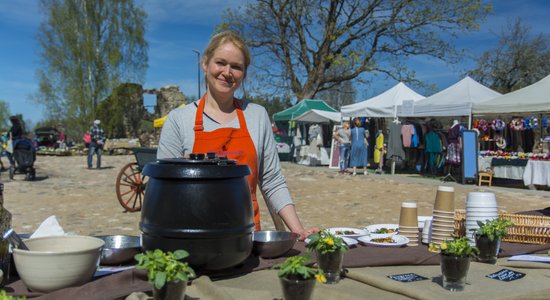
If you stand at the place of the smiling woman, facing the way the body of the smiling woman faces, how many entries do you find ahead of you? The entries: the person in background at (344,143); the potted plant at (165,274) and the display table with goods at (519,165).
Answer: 1

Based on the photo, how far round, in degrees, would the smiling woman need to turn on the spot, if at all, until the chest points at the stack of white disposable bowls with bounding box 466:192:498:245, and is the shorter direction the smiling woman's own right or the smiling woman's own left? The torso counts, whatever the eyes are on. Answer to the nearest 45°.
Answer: approximately 90° to the smiling woman's own left

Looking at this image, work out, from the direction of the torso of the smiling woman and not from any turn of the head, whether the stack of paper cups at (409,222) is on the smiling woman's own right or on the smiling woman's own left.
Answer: on the smiling woman's own left

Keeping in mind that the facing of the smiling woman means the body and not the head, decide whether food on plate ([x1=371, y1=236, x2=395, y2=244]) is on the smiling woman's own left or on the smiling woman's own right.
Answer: on the smiling woman's own left

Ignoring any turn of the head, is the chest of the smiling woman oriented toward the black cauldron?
yes

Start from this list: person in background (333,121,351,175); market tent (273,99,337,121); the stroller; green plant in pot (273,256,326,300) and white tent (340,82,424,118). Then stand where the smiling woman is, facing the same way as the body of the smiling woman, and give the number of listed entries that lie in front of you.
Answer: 1

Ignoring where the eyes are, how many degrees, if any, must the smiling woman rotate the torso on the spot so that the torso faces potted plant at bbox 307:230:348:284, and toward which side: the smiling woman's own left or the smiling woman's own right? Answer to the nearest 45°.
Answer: approximately 45° to the smiling woman's own left

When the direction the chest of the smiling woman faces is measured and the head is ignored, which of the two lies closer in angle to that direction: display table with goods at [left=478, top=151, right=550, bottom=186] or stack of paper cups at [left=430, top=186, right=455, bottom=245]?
the stack of paper cups

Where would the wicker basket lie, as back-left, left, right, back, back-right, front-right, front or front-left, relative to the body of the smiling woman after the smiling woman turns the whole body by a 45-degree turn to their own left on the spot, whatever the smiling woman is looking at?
front-left

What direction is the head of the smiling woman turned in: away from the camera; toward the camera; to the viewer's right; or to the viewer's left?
toward the camera

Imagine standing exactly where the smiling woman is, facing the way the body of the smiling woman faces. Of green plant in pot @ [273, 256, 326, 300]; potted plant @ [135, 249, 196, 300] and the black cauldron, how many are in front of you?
3

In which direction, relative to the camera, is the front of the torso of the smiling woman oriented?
toward the camera

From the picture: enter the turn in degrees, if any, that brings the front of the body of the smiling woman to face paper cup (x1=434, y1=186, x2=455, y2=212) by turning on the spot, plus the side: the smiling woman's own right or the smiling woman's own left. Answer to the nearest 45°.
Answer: approximately 90° to the smiling woman's own left

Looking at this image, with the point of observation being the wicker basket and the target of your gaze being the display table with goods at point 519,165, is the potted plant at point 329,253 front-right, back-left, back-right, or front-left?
back-left

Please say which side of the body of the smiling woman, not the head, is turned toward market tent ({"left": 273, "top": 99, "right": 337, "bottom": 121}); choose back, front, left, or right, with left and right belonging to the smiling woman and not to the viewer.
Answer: back

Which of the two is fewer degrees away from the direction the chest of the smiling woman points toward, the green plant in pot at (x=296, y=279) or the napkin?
the green plant in pot

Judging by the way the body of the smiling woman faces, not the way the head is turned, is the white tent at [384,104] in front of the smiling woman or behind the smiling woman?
behind
